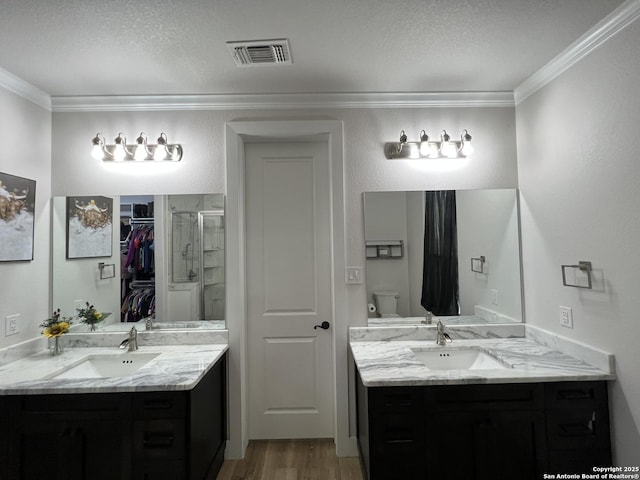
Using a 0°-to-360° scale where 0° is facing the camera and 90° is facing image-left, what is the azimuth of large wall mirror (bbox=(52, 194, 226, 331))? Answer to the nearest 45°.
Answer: approximately 0°

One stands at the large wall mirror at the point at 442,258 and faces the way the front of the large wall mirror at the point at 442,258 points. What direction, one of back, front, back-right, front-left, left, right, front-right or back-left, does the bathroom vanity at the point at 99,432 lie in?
front-right

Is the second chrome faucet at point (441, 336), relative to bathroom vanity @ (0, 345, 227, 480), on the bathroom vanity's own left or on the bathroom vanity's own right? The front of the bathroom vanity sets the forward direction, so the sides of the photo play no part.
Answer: on the bathroom vanity's own left

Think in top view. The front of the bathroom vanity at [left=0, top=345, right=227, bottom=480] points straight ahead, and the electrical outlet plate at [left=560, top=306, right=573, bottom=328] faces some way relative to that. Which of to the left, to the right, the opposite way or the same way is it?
to the right

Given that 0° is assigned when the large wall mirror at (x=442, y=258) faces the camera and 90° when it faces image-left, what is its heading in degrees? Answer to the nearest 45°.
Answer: approximately 0°

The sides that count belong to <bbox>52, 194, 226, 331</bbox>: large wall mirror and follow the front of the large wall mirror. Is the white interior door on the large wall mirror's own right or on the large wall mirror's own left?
on the large wall mirror's own left

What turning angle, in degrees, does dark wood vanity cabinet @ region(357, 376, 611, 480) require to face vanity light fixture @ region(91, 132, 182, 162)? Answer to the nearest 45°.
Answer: approximately 90° to its right

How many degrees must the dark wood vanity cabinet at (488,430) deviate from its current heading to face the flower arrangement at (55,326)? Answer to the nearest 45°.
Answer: approximately 90° to its right

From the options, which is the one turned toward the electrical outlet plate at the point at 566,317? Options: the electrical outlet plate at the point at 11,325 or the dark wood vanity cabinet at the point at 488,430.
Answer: the electrical outlet plate at the point at 11,325

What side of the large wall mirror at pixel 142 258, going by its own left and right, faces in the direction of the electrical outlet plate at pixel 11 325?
right
